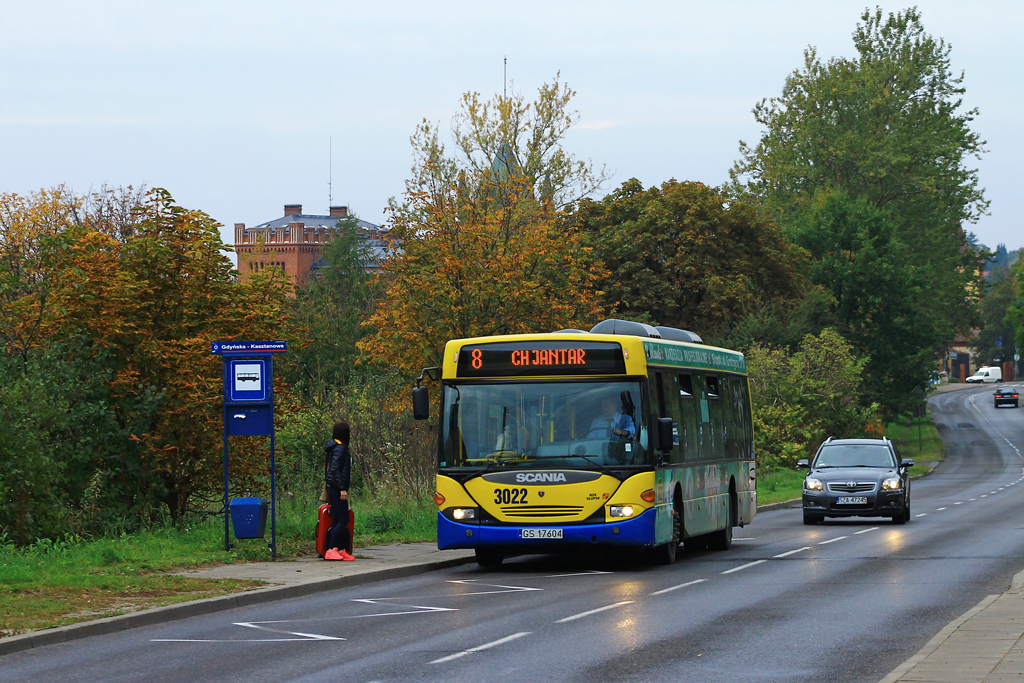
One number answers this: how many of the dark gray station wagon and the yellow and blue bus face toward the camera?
2

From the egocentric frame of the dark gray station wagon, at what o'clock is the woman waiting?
The woman waiting is roughly at 1 o'clock from the dark gray station wagon.

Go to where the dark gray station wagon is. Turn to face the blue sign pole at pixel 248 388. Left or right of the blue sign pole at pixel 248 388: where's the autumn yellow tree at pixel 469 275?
right

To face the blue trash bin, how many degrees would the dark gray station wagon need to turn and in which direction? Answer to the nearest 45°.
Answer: approximately 45° to its right

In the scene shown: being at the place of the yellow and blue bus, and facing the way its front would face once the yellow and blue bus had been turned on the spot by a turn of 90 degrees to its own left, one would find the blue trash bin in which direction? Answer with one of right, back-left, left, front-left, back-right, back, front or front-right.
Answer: back

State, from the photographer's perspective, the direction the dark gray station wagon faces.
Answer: facing the viewer

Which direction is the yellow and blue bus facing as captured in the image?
toward the camera

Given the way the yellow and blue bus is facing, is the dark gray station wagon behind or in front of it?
behind

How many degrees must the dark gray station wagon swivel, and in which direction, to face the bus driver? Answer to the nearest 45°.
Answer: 0° — it already faces them

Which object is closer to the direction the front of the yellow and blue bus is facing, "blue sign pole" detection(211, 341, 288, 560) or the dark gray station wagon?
the blue sign pole

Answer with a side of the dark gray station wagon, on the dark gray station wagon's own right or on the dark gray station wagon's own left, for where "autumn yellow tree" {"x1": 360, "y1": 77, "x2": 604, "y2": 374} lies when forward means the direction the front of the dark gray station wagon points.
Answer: on the dark gray station wagon's own right

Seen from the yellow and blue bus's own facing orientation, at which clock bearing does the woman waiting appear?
The woman waiting is roughly at 1 o'clock from the yellow and blue bus.

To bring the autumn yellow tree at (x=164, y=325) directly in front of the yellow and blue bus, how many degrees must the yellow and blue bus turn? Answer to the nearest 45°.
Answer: approximately 90° to its right
